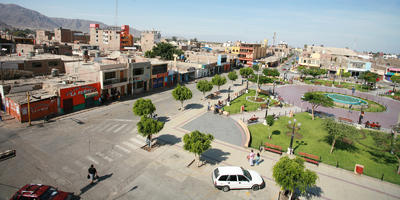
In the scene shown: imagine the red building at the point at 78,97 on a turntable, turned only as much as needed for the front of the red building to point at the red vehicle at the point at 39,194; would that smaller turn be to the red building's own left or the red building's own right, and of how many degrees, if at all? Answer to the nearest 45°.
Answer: approximately 45° to the red building's own right

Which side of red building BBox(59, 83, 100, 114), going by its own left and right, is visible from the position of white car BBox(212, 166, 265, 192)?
front

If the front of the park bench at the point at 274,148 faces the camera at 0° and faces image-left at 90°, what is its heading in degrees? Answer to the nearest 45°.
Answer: approximately 45°

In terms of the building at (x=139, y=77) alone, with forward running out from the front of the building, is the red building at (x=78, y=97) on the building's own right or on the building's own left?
on the building's own right

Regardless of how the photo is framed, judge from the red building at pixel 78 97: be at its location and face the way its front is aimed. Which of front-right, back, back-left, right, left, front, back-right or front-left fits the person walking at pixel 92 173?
front-right

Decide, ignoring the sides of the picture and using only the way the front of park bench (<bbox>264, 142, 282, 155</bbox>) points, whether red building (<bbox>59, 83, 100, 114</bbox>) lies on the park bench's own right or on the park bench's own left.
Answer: on the park bench's own right

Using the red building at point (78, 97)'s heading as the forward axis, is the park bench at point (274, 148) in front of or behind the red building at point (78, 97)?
in front
